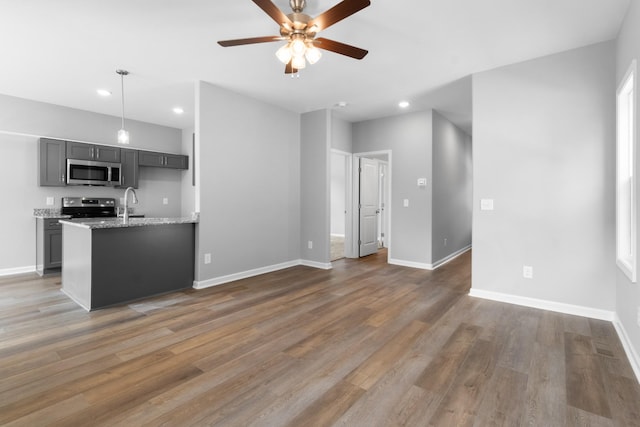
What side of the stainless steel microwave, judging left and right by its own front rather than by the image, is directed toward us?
front

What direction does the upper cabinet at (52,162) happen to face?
toward the camera

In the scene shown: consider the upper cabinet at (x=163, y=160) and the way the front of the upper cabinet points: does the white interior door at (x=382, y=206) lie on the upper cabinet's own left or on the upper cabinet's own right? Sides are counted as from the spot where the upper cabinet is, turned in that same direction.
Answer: on the upper cabinet's own left

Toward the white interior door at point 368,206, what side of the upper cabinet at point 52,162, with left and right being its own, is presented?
left

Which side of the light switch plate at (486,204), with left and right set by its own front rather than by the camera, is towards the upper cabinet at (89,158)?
right

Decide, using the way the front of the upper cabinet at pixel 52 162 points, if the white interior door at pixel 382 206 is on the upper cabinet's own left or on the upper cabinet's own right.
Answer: on the upper cabinet's own left

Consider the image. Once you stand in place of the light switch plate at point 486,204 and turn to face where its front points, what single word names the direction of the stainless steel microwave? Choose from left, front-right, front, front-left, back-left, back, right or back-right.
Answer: right

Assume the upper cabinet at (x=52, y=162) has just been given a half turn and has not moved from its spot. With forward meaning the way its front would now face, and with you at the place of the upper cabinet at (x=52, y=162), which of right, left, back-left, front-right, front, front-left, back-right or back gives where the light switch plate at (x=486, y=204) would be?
back-right

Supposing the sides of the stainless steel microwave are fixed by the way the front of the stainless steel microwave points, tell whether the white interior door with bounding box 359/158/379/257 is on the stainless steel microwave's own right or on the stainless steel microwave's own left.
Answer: on the stainless steel microwave's own left

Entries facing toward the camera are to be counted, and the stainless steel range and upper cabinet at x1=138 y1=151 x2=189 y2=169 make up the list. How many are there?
2
